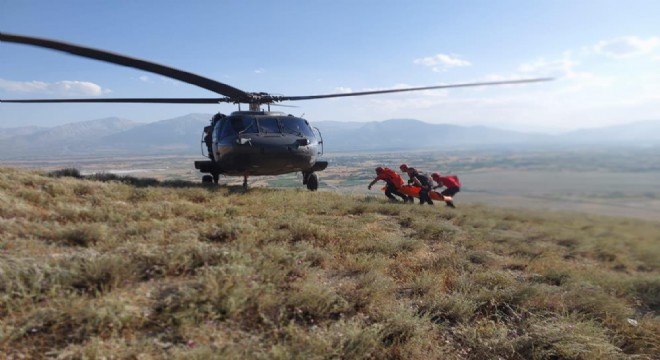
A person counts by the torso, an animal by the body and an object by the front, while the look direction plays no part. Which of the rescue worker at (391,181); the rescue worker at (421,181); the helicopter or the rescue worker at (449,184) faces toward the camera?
the helicopter

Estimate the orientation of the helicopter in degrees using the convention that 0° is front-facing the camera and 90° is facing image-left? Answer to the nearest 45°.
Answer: approximately 0°

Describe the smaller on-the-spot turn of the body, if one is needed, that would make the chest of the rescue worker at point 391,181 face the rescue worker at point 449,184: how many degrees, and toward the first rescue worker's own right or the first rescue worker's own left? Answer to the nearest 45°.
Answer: approximately 180°

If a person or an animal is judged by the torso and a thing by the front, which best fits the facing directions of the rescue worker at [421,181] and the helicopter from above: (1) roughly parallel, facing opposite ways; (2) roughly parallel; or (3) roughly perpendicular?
roughly perpendicular

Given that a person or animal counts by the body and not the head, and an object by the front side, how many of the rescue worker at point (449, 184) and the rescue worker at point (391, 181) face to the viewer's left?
2

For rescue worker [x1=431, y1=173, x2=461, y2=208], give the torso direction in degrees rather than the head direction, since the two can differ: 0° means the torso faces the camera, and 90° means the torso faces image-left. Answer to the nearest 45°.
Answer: approximately 90°

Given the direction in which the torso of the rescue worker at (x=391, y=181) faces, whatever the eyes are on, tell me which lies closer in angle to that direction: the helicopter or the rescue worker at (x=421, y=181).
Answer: the helicopter

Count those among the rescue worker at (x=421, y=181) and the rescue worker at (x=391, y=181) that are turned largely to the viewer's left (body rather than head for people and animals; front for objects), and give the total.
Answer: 2

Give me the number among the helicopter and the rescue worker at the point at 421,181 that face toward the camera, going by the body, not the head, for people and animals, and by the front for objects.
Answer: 1

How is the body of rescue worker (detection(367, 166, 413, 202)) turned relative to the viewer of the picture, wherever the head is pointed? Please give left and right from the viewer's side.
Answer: facing to the left of the viewer

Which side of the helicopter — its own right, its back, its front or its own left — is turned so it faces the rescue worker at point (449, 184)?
left

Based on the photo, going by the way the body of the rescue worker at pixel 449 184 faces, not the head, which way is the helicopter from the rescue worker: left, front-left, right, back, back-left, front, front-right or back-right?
front-left

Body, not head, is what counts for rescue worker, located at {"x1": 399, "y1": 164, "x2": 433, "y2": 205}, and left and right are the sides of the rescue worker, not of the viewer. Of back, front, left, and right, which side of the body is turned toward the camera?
left

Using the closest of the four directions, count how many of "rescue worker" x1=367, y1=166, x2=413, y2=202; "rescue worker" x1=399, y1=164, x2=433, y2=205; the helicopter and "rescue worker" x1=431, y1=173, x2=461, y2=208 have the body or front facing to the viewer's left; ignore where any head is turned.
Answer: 3
